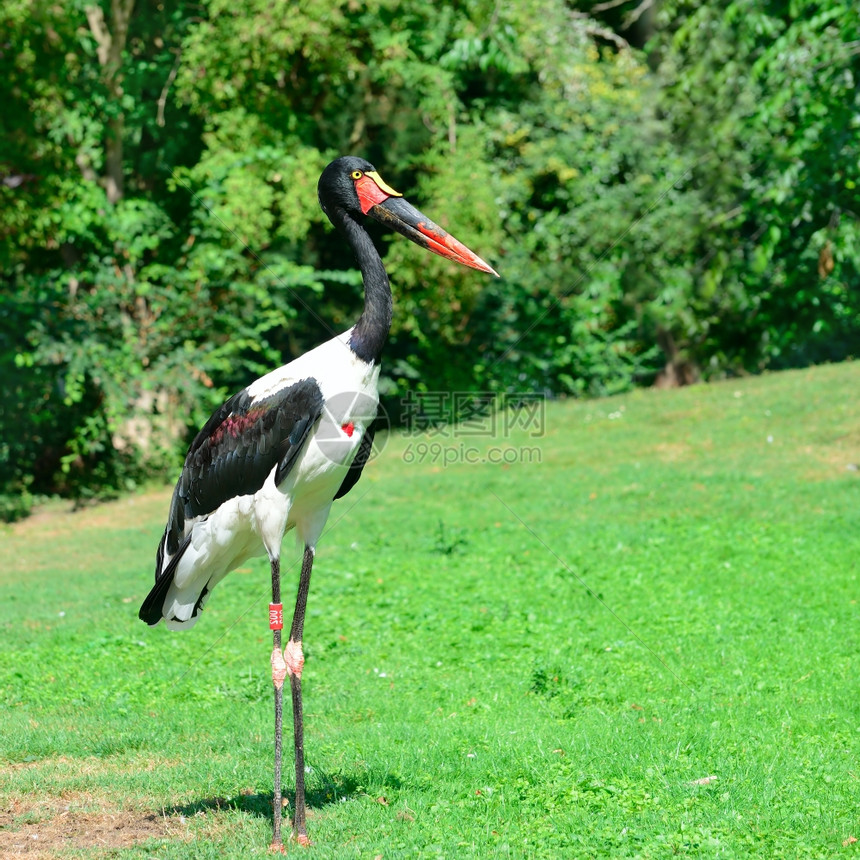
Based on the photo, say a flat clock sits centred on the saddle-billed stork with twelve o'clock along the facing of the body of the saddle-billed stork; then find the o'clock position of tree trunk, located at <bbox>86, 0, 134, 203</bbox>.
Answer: The tree trunk is roughly at 7 o'clock from the saddle-billed stork.

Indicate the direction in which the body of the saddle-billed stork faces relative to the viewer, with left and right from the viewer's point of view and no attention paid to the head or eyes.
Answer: facing the viewer and to the right of the viewer
